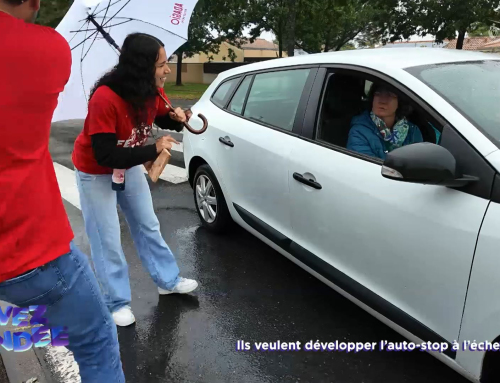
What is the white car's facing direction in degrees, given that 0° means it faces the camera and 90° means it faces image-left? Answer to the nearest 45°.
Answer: approximately 315°

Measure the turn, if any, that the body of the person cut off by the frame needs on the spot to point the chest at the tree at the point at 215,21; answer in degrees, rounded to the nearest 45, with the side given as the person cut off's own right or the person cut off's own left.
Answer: approximately 45° to the person cut off's own left

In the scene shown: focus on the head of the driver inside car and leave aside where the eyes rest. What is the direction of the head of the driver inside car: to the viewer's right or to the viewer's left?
to the viewer's left

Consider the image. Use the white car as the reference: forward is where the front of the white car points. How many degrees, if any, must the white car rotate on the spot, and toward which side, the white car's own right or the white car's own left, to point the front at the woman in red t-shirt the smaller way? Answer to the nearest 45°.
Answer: approximately 135° to the white car's own right

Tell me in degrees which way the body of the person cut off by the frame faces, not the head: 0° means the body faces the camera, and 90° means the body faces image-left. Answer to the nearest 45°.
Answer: approximately 225°

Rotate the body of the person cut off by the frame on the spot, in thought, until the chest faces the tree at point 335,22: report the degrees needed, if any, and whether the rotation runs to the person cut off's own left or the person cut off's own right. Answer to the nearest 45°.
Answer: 0° — they already face it

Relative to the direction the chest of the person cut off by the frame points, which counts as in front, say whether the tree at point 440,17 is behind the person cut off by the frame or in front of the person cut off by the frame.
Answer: in front

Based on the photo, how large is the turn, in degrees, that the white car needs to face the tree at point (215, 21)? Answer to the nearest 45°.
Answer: approximately 135° to its left

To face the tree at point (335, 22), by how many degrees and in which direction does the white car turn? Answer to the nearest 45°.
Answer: approximately 135° to its left
